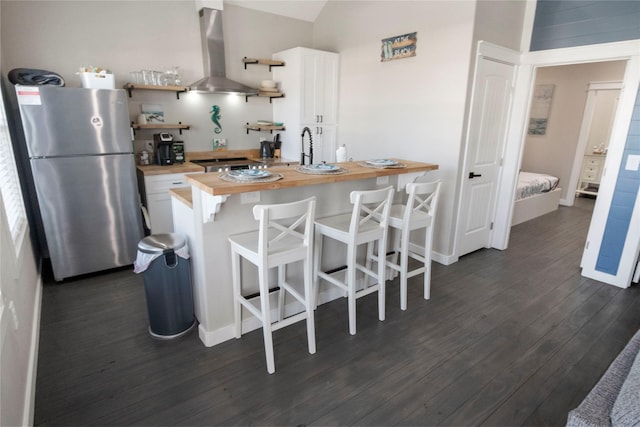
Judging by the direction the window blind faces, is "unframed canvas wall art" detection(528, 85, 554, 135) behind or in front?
in front

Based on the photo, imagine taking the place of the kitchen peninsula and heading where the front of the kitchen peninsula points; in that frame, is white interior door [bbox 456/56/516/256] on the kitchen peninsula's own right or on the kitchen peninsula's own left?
on the kitchen peninsula's own left

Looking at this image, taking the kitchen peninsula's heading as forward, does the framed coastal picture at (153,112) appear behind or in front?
behind

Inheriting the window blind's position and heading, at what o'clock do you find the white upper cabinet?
The white upper cabinet is roughly at 12 o'clock from the window blind.

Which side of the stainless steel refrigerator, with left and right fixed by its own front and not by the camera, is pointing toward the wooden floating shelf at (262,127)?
left

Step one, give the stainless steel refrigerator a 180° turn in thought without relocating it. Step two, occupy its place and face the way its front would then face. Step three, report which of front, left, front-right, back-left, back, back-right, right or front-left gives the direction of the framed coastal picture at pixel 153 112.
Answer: front-right

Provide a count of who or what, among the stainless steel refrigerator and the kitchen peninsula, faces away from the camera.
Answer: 0

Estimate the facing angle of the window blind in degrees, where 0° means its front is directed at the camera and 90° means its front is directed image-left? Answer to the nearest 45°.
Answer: approximately 270°

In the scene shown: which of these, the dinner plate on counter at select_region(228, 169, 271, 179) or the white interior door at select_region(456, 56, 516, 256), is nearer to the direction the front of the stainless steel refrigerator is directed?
the dinner plate on counter
